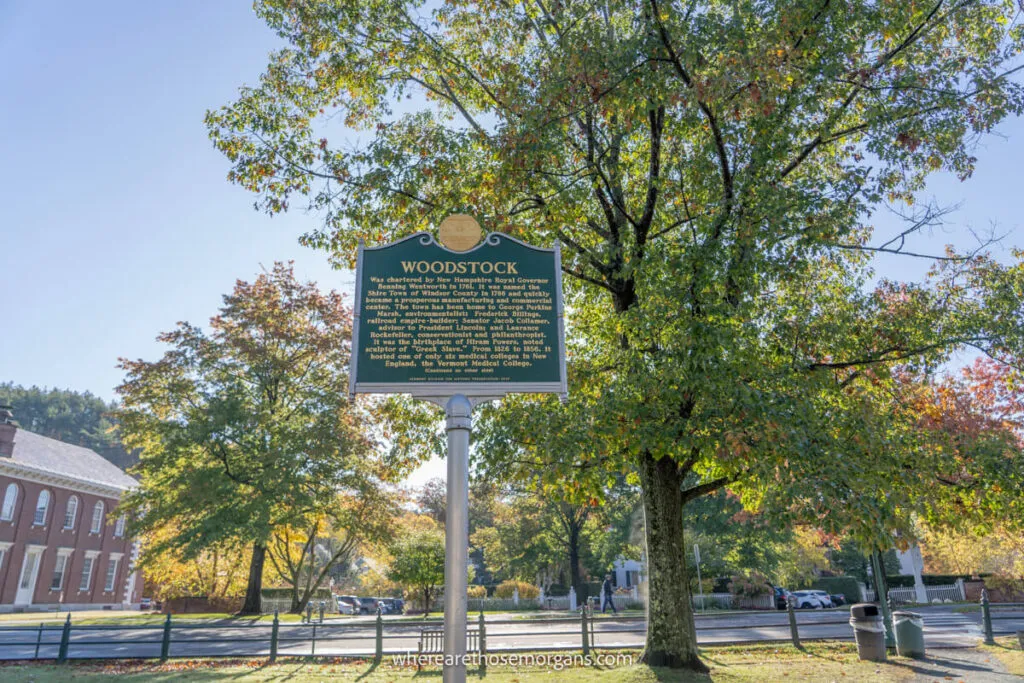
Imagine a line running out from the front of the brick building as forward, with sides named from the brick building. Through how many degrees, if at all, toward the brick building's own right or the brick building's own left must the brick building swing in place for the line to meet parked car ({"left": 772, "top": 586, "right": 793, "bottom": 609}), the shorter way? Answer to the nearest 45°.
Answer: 0° — it already faces it

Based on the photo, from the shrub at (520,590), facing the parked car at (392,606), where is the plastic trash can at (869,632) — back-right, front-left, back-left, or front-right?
back-left

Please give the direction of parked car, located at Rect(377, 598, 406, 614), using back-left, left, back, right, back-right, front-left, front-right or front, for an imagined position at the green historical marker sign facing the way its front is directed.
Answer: back

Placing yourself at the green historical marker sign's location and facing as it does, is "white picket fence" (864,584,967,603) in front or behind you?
behind

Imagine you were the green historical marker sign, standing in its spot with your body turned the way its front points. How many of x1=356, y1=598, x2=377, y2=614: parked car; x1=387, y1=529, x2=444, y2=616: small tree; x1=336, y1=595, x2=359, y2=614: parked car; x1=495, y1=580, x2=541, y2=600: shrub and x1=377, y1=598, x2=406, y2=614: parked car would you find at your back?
5

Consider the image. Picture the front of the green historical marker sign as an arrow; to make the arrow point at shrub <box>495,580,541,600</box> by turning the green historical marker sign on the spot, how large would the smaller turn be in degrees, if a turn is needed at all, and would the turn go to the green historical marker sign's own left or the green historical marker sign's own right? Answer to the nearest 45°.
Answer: approximately 180°

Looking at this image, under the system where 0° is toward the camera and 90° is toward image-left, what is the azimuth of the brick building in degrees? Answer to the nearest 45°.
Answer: approximately 315°

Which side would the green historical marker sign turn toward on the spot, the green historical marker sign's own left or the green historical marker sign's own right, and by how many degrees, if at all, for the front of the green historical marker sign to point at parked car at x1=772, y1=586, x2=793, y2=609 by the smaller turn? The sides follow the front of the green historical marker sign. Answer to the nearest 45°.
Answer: approximately 135° to the green historical marker sign's own left

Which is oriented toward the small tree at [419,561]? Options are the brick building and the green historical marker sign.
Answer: the brick building

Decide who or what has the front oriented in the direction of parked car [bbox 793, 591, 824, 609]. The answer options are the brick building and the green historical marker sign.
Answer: the brick building

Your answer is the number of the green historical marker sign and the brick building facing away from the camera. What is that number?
0

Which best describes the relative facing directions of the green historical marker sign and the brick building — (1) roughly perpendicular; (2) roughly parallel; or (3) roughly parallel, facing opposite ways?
roughly perpendicular

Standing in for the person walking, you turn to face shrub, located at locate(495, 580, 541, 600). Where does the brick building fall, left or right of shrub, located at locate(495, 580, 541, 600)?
left

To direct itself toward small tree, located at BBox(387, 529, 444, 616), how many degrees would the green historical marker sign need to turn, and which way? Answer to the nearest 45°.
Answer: approximately 180°

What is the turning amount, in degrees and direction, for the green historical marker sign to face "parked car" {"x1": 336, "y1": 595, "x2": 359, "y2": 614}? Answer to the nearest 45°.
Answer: approximately 180°

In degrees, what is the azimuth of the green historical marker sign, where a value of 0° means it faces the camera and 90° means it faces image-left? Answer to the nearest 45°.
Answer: approximately 0°
